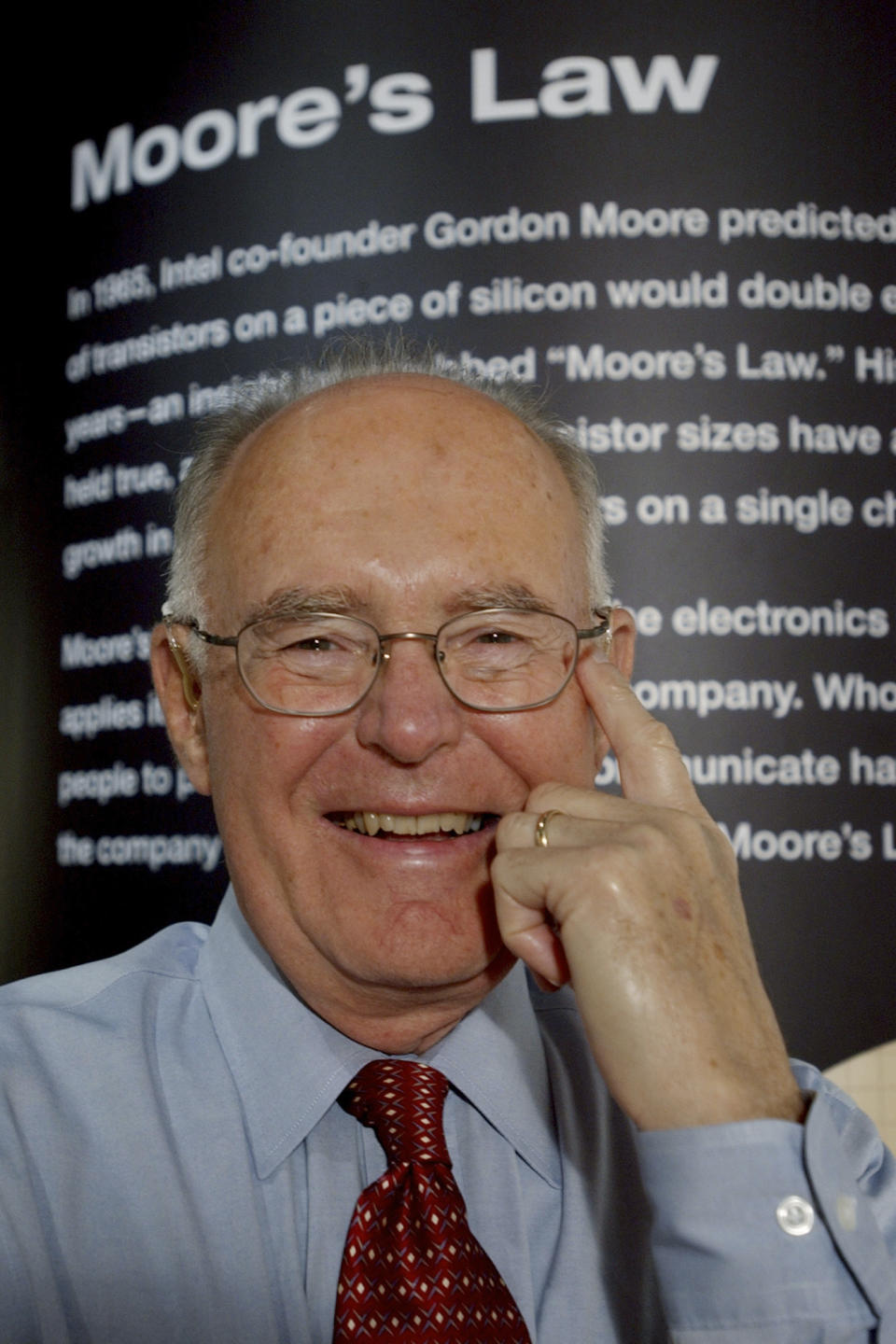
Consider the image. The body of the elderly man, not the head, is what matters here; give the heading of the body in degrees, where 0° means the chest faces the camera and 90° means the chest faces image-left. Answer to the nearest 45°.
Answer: approximately 0°

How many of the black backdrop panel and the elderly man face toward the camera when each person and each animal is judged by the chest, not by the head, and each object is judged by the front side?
2
